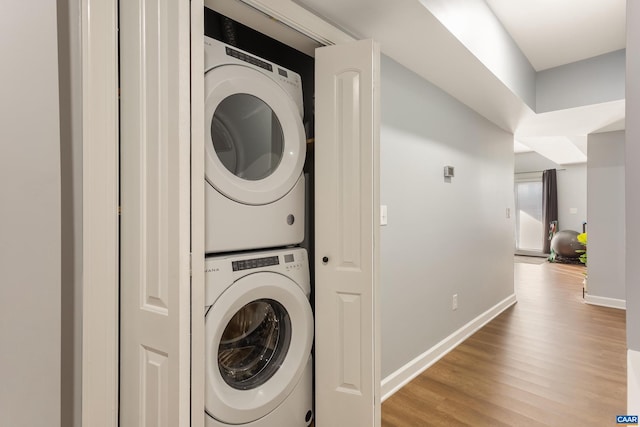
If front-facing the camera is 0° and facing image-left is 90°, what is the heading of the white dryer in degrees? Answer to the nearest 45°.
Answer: approximately 315°

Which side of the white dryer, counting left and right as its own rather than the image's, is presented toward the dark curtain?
left

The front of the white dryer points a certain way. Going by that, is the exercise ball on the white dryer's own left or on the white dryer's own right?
on the white dryer's own left
